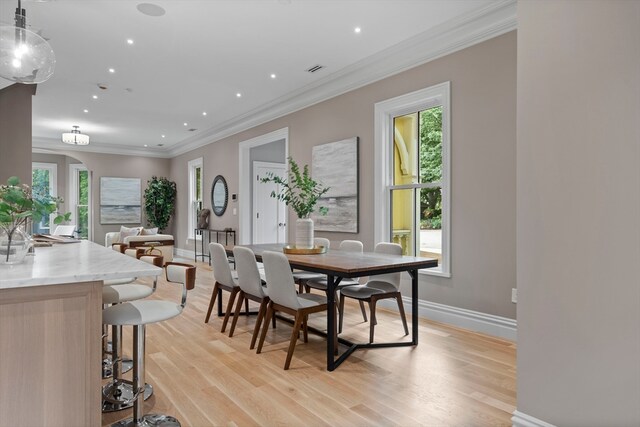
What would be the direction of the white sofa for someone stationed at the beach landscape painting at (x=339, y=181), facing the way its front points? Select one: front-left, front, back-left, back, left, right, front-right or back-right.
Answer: right

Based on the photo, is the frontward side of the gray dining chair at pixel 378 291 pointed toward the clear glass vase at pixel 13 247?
yes

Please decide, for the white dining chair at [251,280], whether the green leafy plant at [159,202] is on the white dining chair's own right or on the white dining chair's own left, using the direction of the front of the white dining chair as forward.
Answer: on the white dining chair's own left

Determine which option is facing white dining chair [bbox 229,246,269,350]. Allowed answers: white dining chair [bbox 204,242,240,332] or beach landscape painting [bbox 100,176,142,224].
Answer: the beach landscape painting

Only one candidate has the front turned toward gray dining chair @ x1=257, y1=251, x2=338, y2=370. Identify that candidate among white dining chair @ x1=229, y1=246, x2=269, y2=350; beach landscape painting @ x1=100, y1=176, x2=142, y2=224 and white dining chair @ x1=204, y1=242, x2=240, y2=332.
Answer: the beach landscape painting

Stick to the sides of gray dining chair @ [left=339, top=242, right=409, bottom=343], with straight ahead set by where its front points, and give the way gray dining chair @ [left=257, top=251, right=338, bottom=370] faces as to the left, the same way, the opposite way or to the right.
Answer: the opposite way

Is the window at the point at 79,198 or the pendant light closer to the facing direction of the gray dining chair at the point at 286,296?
the window

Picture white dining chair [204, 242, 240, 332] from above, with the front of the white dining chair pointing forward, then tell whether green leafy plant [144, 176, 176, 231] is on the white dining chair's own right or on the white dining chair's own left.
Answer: on the white dining chair's own left

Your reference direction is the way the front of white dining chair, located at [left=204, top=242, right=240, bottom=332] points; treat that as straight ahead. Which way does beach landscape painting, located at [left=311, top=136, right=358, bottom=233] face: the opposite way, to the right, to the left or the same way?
the opposite way

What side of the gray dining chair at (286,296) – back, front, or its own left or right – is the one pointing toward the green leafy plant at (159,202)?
left

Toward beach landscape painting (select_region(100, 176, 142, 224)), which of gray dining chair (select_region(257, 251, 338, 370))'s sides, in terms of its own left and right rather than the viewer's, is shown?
left
